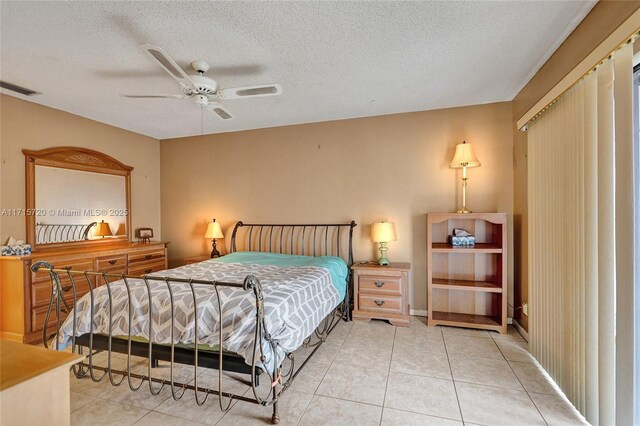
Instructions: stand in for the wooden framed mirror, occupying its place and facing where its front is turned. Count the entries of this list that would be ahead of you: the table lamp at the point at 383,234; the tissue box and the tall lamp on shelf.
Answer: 3

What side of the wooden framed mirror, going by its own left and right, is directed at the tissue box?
front

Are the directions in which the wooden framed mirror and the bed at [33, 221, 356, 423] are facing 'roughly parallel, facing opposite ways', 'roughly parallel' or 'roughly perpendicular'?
roughly perpendicular

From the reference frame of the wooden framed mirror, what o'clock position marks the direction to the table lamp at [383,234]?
The table lamp is roughly at 12 o'clock from the wooden framed mirror.

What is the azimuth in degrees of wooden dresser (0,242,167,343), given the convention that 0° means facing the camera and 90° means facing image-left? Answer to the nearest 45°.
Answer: approximately 315°

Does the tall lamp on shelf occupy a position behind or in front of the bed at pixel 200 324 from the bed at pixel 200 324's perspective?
behind

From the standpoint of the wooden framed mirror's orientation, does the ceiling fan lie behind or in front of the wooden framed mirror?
in front

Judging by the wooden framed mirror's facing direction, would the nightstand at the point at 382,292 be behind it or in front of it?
in front

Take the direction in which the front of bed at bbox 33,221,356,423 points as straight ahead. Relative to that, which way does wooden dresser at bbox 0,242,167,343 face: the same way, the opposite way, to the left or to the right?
to the left

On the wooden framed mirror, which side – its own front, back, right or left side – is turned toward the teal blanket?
front

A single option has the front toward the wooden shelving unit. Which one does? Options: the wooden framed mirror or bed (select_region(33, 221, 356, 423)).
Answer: the wooden framed mirror

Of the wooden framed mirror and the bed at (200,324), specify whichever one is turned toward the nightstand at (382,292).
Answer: the wooden framed mirror

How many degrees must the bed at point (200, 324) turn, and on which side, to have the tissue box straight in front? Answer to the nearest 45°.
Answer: approximately 135° to its left

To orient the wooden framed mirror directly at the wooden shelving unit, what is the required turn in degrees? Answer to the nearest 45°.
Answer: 0° — it already faces it

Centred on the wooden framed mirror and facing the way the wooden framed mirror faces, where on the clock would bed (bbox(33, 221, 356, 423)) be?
The bed is roughly at 1 o'clock from the wooden framed mirror.
